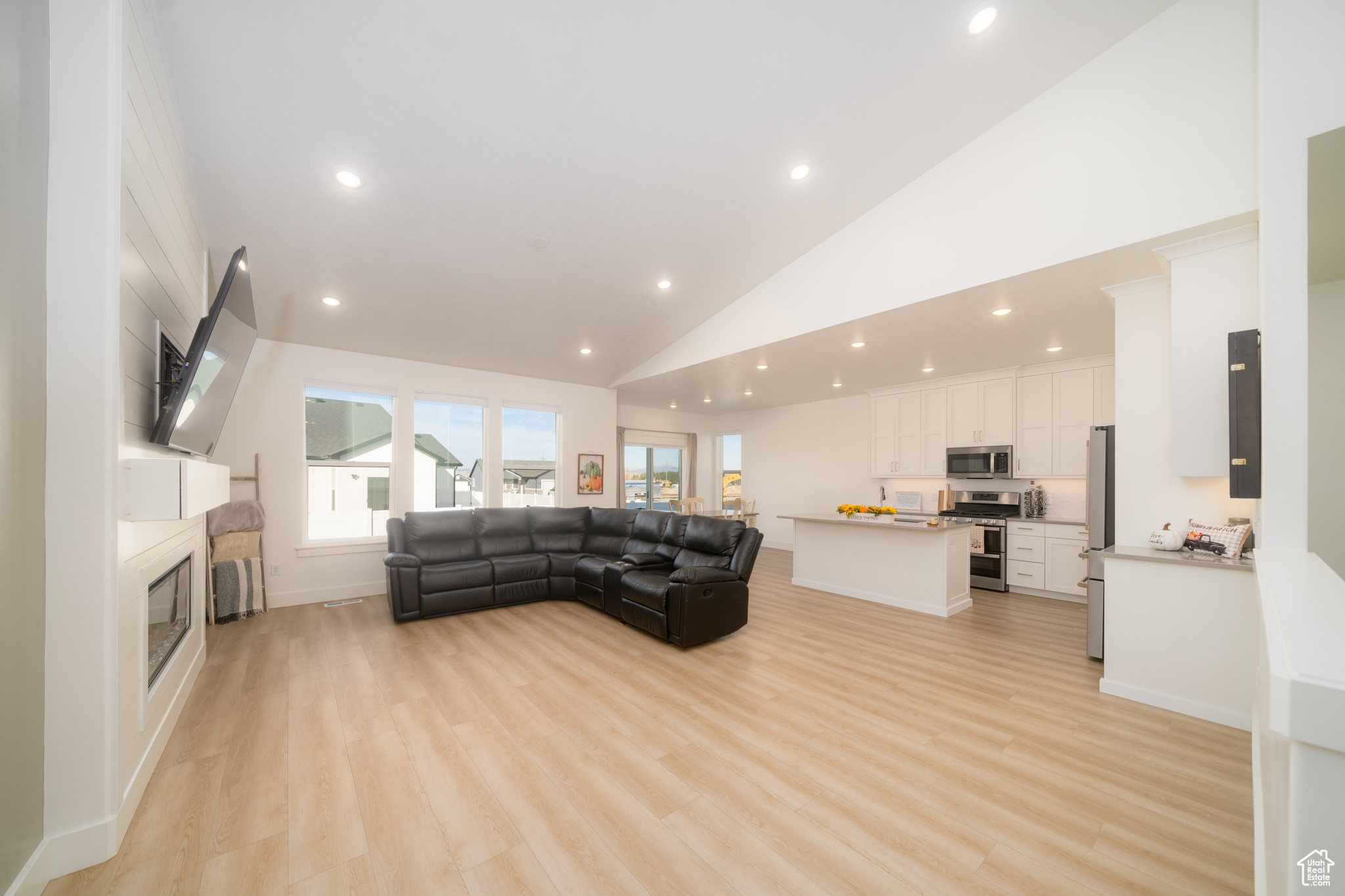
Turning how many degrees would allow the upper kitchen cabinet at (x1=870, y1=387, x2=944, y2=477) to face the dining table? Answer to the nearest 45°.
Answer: approximately 90° to its right

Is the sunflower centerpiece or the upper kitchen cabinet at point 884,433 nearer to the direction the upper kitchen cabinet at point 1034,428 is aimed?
the sunflower centerpiece

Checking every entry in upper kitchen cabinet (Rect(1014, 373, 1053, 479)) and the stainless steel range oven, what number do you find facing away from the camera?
0

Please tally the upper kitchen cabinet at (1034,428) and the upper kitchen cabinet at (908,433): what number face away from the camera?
0

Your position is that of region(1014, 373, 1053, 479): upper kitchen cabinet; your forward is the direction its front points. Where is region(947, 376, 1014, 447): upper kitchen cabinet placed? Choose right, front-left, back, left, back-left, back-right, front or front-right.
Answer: right

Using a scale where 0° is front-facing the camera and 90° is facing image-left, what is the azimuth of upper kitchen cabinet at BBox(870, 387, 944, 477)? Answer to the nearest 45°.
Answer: approximately 45°

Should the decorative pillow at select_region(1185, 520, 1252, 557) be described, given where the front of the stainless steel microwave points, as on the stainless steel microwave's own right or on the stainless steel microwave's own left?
on the stainless steel microwave's own left

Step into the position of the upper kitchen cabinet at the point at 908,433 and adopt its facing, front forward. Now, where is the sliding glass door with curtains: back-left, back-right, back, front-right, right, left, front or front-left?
front-right

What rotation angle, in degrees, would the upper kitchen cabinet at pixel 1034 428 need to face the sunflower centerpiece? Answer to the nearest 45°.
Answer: approximately 45° to its right

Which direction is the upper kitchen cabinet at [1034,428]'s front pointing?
toward the camera

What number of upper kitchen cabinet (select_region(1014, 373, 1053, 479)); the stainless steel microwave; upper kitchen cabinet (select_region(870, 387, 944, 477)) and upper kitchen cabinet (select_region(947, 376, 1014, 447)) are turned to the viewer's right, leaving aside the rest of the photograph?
0

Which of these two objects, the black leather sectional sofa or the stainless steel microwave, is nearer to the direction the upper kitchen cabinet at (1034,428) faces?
the black leather sectional sofa

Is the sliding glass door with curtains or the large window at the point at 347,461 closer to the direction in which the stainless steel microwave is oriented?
the large window

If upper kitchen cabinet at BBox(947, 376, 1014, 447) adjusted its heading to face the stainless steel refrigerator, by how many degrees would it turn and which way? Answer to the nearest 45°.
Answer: approximately 45° to its left

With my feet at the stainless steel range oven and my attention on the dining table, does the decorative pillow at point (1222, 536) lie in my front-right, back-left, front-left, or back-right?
back-left

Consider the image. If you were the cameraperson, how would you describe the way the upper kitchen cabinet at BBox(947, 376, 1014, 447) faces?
facing the viewer and to the left of the viewer
